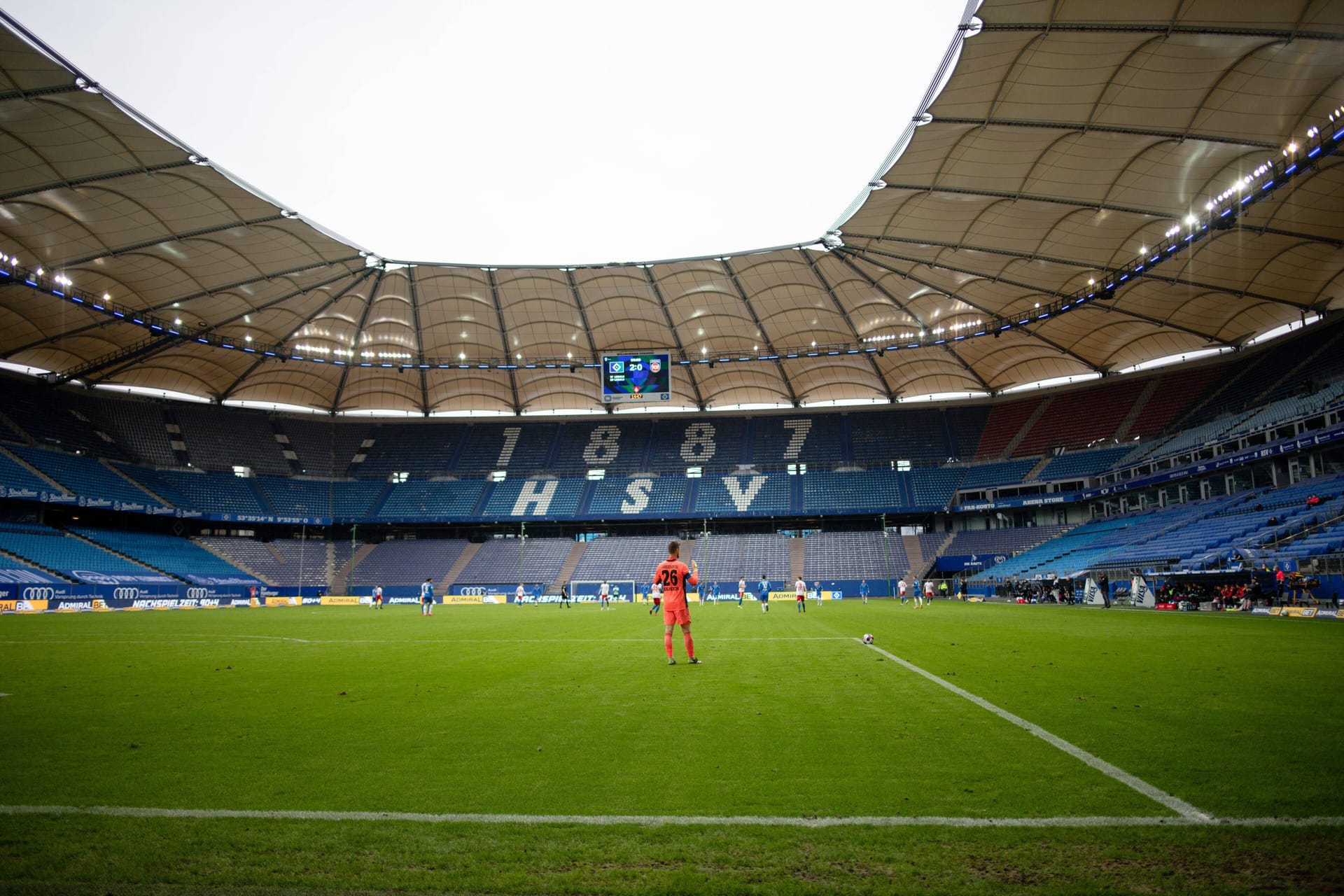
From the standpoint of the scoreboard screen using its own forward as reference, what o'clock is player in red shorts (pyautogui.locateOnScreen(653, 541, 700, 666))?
The player in red shorts is roughly at 12 o'clock from the scoreboard screen.

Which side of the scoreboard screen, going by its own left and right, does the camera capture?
front

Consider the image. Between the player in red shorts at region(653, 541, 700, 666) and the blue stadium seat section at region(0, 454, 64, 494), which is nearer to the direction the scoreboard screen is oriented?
the player in red shorts

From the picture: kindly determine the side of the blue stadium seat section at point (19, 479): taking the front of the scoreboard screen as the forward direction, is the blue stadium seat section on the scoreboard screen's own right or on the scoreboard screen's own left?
on the scoreboard screen's own right
